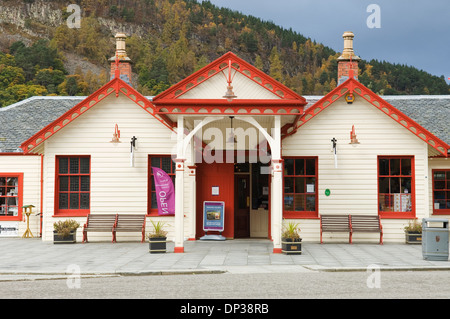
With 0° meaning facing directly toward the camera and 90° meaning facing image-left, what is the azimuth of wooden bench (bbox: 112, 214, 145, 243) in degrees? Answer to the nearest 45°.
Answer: approximately 0°

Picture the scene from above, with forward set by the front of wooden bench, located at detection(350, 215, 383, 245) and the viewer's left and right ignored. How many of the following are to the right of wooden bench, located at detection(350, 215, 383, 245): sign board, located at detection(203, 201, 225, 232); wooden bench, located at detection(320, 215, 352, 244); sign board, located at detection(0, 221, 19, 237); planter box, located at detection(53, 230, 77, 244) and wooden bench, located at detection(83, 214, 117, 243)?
5

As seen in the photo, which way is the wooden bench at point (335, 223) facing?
toward the camera

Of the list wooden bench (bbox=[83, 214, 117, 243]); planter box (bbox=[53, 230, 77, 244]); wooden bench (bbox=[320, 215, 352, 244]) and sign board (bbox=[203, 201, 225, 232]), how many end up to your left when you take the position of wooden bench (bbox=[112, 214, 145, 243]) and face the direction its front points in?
2

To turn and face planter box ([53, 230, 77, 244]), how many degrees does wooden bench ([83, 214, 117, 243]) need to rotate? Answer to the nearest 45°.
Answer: approximately 90° to its right

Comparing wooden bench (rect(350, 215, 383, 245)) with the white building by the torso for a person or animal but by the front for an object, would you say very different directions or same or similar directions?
same or similar directions

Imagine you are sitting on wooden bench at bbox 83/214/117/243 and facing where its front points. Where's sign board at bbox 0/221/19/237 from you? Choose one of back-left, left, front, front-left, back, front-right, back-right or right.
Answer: back-right

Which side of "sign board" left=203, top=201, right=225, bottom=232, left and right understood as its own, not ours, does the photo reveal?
front

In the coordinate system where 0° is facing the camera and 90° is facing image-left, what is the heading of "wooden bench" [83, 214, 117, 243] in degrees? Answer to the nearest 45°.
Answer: approximately 0°

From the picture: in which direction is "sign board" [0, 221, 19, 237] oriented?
toward the camera

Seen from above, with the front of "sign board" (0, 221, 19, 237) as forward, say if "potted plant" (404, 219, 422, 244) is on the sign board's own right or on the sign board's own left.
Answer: on the sign board's own left

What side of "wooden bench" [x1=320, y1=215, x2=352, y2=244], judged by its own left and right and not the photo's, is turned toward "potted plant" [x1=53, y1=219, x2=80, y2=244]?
right

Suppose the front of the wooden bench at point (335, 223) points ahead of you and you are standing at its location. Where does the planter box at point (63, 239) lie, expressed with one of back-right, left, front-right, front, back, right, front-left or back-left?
right

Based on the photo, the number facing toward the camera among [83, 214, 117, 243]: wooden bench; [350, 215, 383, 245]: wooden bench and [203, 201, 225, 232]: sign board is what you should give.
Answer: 3

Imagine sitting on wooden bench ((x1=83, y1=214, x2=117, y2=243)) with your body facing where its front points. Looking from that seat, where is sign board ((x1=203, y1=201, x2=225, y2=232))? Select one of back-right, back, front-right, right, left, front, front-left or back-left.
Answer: left
